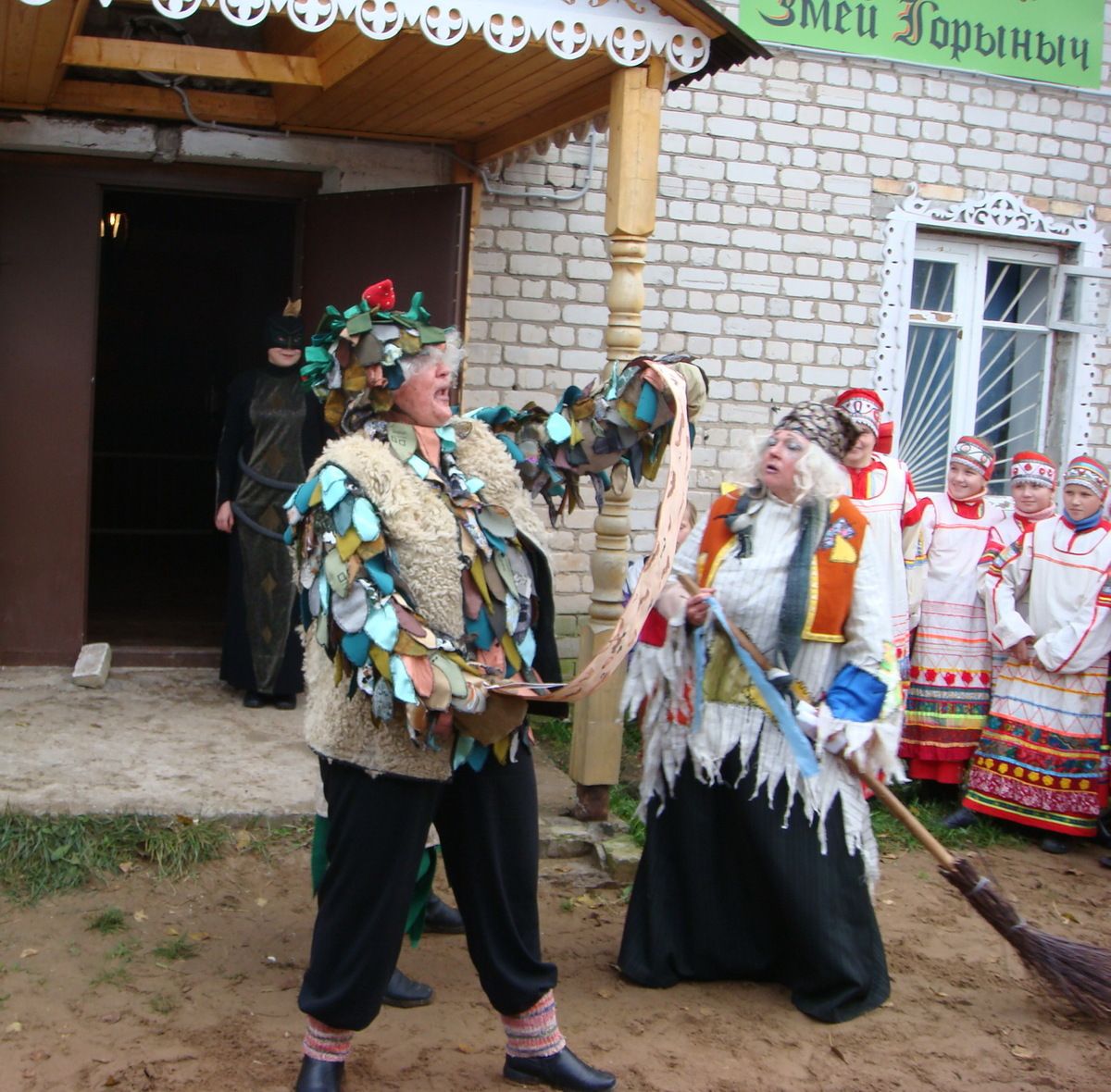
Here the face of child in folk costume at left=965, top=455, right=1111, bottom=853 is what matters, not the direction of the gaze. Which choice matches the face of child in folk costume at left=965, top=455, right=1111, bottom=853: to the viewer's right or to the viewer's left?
to the viewer's left

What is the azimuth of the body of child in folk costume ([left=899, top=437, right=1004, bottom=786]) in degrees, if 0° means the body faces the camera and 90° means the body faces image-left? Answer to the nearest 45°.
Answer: approximately 0°

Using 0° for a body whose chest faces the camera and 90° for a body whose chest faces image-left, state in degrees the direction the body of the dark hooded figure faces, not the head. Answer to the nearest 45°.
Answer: approximately 0°

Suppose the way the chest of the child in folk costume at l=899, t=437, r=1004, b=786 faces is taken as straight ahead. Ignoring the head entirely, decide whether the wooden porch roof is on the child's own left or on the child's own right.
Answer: on the child's own right

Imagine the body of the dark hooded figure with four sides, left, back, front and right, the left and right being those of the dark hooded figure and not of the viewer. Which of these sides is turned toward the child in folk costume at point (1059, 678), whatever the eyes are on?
left

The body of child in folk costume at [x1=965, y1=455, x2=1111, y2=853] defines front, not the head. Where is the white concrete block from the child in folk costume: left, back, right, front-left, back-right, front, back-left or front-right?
front-right

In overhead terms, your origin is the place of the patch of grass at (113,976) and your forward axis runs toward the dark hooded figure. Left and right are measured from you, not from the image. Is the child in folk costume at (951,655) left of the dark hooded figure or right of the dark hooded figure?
right

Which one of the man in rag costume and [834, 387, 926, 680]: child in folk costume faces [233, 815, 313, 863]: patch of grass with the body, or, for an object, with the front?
the child in folk costume

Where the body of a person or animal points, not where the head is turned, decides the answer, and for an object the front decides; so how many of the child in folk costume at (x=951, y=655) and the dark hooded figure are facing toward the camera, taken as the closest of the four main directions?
2

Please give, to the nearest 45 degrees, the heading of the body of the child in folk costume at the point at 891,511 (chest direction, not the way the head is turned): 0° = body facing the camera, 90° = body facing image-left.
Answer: approximately 45°
